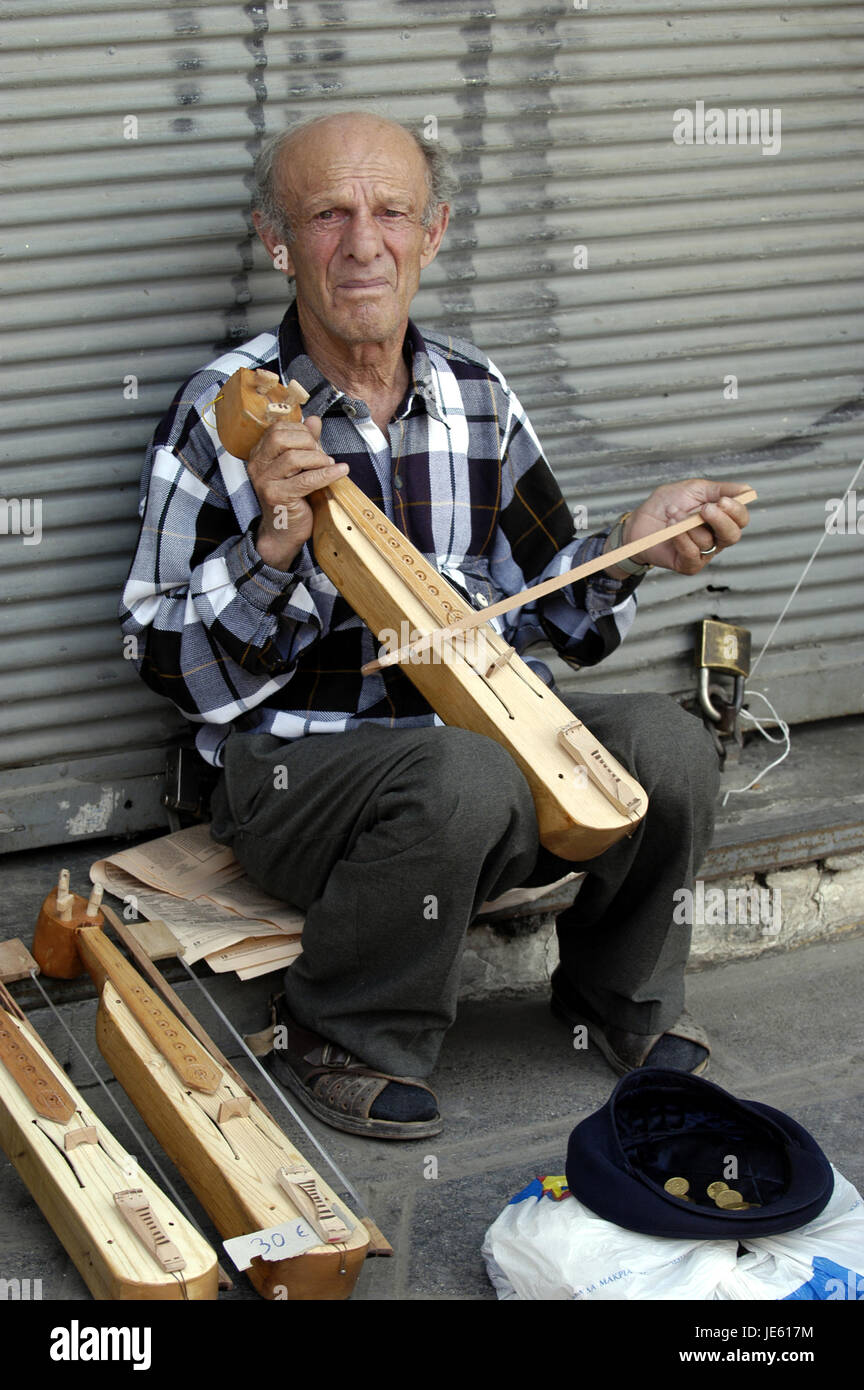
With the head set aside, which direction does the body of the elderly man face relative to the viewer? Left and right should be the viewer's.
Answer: facing the viewer and to the right of the viewer

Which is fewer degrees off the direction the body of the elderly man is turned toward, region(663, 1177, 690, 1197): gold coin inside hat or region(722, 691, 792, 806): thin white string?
the gold coin inside hat

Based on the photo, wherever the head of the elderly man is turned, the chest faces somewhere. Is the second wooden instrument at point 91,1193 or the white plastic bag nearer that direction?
the white plastic bag

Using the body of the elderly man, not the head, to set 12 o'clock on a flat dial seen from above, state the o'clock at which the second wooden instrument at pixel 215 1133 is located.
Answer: The second wooden instrument is roughly at 2 o'clock from the elderly man.

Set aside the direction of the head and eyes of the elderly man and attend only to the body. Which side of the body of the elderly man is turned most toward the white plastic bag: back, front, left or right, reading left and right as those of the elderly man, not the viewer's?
front

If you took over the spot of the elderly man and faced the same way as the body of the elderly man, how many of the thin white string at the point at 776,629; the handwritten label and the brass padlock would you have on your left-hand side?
2

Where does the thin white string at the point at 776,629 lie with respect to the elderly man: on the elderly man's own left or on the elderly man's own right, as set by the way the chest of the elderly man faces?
on the elderly man's own left

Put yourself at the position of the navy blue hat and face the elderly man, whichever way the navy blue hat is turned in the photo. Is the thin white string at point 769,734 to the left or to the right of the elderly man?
right

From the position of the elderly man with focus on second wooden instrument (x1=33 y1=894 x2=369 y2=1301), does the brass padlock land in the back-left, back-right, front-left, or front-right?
back-left

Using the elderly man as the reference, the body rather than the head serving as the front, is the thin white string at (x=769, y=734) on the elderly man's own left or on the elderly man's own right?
on the elderly man's own left

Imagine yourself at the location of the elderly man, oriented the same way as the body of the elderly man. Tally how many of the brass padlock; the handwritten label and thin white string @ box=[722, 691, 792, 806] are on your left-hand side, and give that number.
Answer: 2

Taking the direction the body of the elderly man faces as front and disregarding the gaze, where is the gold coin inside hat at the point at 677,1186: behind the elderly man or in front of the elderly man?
in front
